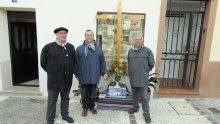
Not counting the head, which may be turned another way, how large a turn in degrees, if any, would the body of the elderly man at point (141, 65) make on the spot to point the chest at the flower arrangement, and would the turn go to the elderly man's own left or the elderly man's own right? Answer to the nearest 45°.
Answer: approximately 90° to the elderly man's own right

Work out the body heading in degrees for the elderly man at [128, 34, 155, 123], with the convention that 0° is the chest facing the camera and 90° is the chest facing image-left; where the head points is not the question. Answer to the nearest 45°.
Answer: approximately 45°

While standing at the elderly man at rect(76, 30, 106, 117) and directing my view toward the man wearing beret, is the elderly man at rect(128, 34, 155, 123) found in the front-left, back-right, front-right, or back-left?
back-left

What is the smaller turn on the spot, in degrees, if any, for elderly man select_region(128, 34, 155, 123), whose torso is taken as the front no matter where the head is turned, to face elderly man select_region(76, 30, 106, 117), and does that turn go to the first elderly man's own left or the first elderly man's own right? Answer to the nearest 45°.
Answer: approximately 45° to the first elderly man's own right

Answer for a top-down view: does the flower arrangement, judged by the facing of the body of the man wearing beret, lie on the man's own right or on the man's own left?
on the man's own left

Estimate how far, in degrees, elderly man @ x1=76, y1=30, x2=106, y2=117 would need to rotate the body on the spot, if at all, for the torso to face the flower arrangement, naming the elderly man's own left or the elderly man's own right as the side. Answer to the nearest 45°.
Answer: approximately 135° to the elderly man's own left

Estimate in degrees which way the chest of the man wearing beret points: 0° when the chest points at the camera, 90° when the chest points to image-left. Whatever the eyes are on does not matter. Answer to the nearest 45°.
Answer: approximately 315°

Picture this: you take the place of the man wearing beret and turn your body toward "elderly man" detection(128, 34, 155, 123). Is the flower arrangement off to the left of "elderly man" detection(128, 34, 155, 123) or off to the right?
left

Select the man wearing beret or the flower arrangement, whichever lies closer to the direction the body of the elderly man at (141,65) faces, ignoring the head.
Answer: the man wearing beret

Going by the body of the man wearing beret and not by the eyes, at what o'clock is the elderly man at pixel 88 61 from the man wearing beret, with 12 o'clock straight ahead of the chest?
The elderly man is roughly at 10 o'clock from the man wearing beret.
